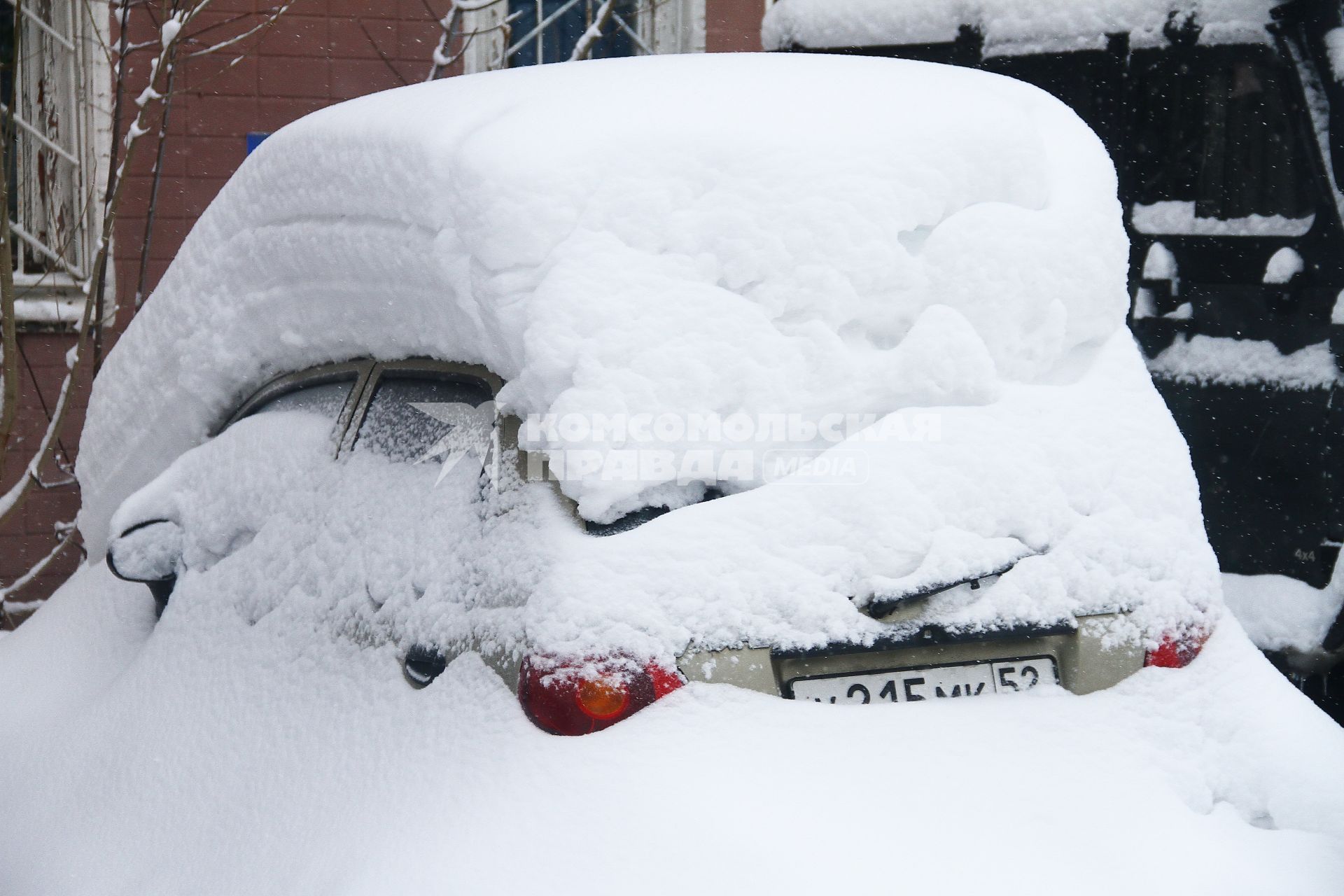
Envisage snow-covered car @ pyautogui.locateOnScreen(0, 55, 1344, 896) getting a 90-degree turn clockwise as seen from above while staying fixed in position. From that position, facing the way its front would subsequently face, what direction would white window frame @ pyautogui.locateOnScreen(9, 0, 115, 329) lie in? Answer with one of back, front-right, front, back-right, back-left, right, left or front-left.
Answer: left

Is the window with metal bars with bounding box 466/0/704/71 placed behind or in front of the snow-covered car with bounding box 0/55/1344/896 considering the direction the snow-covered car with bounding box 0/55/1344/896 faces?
in front

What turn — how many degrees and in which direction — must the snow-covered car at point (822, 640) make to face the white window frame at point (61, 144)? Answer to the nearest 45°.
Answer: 0° — it already faces it

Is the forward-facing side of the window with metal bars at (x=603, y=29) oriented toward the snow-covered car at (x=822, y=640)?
yes

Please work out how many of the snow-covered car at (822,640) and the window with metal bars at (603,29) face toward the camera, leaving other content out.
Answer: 1

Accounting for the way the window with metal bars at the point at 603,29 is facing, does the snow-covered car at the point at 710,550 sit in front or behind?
in front

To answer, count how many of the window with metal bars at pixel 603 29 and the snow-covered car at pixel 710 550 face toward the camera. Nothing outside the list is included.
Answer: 1

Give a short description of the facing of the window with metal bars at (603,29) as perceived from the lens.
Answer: facing the viewer

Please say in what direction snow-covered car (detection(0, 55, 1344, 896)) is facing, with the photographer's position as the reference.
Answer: facing away from the viewer and to the left of the viewer

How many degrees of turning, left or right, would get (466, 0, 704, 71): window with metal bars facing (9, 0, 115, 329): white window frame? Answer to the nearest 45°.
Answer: approximately 45° to its right

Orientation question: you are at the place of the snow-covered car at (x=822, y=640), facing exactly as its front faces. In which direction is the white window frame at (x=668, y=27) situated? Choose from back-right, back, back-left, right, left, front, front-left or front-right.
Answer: front-right

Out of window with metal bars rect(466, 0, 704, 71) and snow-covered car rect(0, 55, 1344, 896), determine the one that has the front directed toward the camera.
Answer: the window with metal bars
